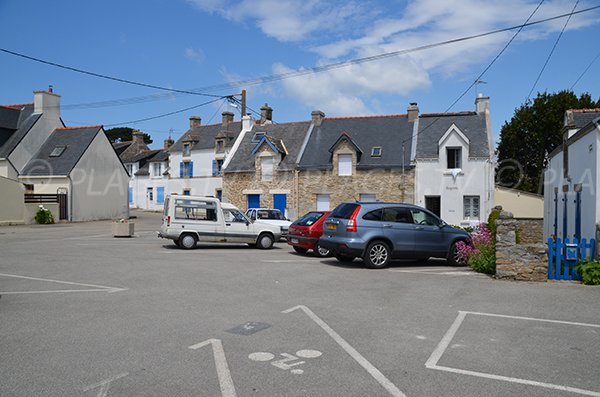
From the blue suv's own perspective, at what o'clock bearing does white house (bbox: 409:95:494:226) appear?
The white house is roughly at 11 o'clock from the blue suv.

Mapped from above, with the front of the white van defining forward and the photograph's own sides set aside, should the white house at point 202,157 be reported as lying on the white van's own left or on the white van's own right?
on the white van's own left

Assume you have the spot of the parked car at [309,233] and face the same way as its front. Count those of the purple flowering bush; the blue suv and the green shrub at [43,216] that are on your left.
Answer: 1

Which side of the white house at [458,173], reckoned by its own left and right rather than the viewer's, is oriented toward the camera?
front

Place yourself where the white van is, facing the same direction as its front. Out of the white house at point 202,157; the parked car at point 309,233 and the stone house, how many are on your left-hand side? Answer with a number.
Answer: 2

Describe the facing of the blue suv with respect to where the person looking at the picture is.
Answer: facing away from the viewer and to the right of the viewer

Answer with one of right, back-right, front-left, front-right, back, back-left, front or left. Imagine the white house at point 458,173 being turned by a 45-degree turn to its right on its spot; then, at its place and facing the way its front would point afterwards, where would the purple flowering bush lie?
front-left

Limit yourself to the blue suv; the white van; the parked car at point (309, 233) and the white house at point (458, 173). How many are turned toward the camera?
1

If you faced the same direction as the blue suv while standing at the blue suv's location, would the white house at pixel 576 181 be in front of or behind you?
in front

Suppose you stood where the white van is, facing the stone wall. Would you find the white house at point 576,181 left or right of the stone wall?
left

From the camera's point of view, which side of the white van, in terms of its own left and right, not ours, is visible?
right

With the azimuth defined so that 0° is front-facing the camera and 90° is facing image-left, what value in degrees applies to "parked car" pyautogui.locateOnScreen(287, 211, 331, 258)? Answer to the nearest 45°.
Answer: approximately 225°

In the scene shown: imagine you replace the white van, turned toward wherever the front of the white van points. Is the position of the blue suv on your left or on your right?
on your right

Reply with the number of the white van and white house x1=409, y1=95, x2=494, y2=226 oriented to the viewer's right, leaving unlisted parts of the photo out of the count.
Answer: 1

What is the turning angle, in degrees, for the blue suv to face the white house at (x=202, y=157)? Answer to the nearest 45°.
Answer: approximately 90° to its left

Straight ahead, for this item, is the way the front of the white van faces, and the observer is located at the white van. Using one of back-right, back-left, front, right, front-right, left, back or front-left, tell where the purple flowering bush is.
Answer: front-right

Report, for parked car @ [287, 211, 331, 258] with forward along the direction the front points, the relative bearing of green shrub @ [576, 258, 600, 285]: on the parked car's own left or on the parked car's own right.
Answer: on the parked car's own right

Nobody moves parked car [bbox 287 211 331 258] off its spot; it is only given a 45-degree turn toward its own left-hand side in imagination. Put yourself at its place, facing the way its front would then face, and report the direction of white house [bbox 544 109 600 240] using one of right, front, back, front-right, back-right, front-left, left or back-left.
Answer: right

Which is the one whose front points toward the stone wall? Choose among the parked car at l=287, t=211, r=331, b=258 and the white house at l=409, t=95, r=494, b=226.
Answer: the white house

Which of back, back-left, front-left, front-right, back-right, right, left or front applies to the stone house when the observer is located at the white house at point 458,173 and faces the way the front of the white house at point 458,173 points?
right
